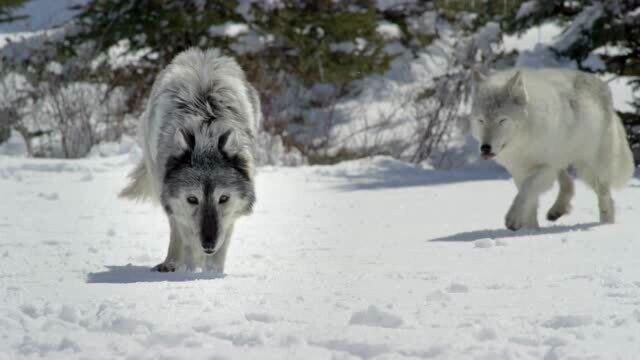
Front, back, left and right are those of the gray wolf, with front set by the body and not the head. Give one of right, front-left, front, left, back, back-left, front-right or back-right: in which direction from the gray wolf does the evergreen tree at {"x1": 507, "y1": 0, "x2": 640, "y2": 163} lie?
back-left

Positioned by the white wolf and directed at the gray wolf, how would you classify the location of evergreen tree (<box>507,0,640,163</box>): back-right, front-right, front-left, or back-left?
back-right

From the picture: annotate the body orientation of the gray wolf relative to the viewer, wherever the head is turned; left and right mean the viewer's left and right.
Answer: facing the viewer

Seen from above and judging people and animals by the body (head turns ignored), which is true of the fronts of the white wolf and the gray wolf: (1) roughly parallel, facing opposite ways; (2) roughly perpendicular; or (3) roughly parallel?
roughly perpendicular

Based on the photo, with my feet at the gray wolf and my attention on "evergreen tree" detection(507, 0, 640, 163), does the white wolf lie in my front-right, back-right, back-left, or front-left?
front-right

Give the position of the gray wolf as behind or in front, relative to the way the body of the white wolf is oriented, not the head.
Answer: in front

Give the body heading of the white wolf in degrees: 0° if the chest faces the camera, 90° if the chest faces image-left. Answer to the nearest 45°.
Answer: approximately 45°

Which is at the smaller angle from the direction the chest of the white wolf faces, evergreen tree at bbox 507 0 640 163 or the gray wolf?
the gray wolf

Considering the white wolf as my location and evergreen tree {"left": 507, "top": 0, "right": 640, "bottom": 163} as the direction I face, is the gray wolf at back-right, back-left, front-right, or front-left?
back-left

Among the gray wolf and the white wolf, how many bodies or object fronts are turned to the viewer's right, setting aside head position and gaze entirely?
0

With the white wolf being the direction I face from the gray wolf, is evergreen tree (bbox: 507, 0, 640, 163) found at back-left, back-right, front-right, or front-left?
front-left
